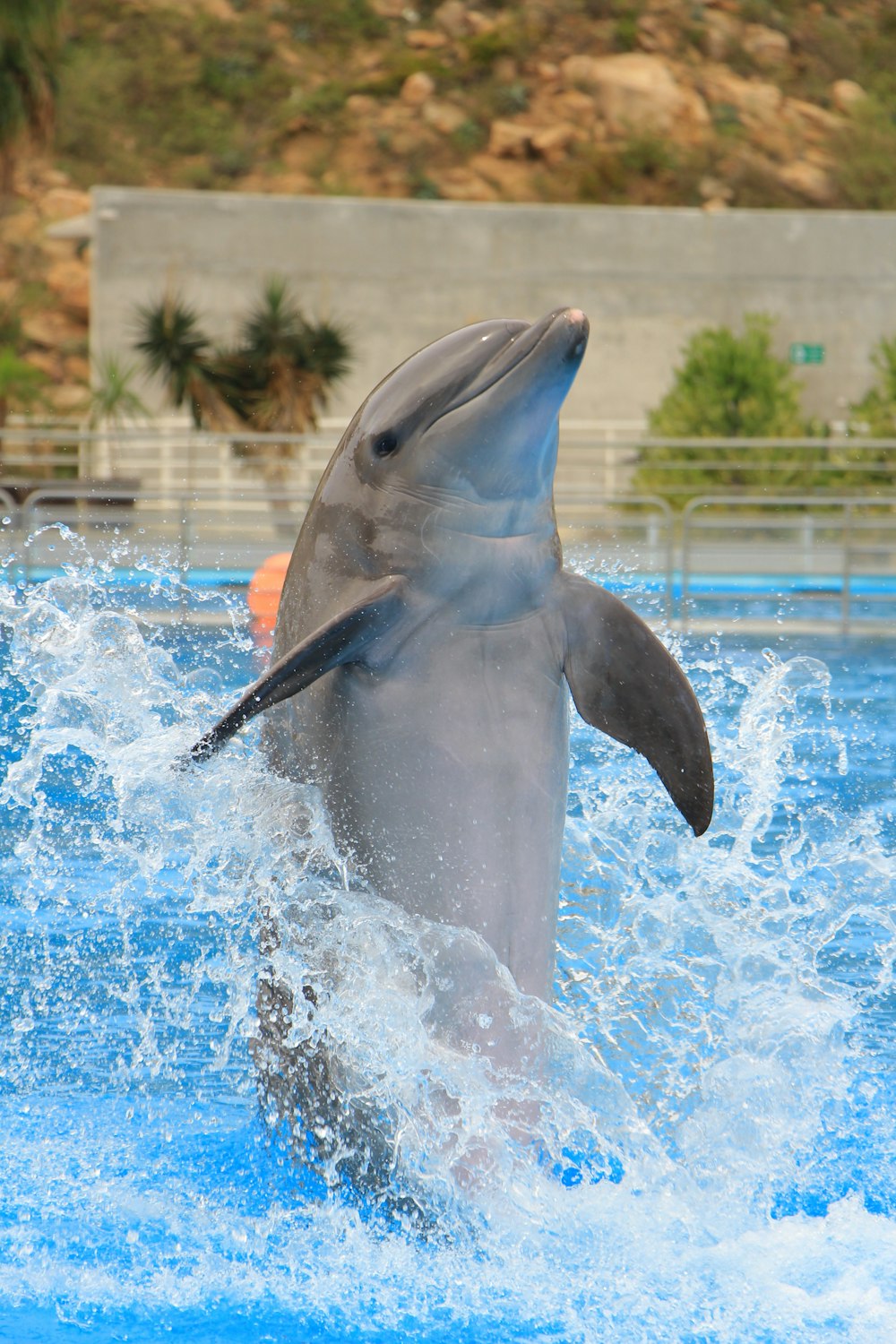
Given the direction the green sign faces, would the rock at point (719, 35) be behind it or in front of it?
behind

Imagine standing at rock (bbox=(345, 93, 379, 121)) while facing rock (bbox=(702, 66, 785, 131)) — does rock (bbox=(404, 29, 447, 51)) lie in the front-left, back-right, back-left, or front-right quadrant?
front-left

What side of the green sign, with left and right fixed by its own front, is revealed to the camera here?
front

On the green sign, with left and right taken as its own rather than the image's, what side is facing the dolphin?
front

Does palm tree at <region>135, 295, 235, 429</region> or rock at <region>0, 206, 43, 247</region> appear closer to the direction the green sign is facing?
the palm tree

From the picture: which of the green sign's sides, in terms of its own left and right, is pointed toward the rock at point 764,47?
back

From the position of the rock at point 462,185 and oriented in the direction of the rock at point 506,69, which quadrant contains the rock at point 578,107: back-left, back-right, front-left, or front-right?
front-right

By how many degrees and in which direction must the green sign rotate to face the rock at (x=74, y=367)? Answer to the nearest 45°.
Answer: approximately 135° to its right

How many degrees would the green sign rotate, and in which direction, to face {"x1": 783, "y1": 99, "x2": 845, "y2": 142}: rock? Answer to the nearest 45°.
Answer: approximately 180°

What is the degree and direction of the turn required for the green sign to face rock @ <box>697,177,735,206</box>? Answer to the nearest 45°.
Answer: approximately 180°

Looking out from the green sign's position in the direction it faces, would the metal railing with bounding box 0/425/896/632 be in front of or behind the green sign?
in front
